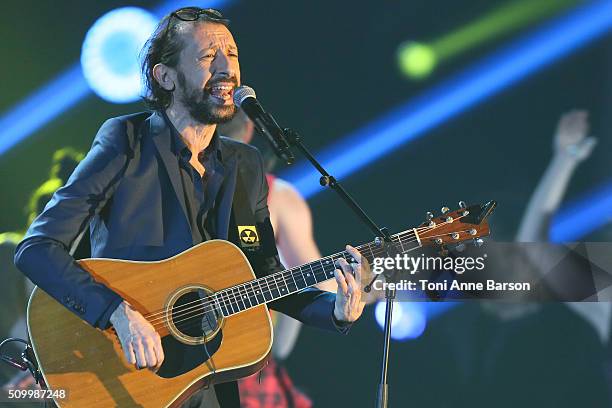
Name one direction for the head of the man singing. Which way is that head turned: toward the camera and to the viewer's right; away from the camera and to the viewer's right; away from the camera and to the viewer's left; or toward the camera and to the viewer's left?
toward the camera and to the viewer's right

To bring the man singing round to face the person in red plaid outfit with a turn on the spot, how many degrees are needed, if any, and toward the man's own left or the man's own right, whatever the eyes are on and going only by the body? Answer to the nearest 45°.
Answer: approximately 90° to the man's own left

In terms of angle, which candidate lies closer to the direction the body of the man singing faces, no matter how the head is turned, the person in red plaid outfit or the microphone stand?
the microphone stand

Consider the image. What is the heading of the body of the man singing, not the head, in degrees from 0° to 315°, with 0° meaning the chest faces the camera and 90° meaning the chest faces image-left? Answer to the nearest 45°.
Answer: approximately 315°
